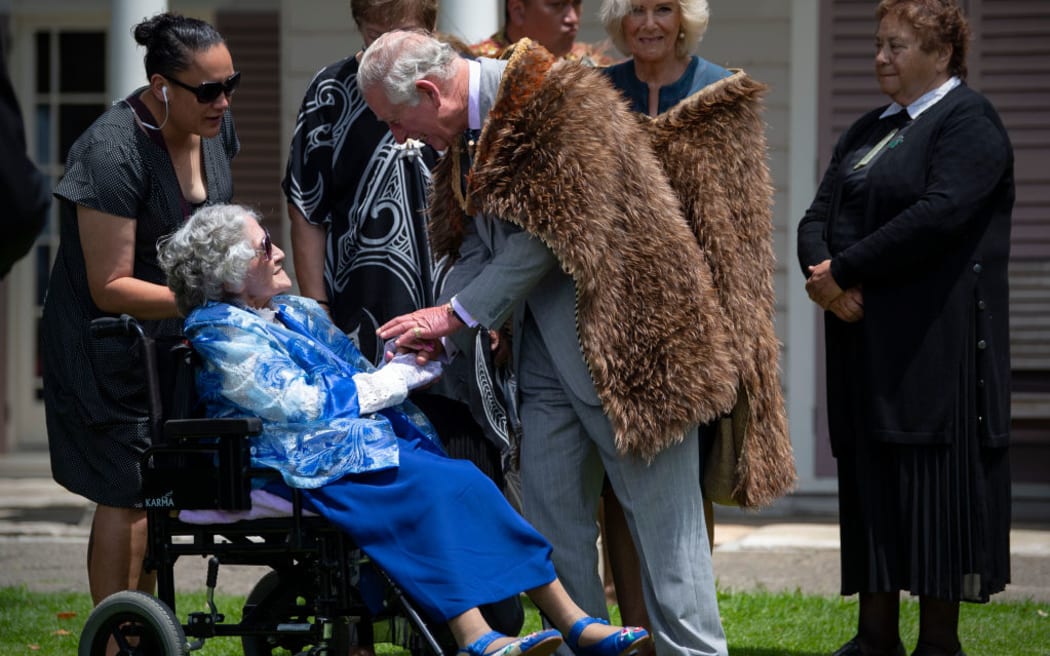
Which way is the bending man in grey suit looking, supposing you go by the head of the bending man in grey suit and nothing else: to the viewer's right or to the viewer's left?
to the viewer's left

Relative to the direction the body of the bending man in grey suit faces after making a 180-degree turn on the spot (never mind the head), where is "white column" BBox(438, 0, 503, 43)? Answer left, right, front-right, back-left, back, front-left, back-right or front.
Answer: left

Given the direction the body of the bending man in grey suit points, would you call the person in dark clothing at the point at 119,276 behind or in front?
in front

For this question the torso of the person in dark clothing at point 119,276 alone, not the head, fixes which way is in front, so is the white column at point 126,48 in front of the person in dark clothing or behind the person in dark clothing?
behind

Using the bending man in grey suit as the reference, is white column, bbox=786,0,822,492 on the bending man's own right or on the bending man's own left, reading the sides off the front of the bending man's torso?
on the bending man's own right

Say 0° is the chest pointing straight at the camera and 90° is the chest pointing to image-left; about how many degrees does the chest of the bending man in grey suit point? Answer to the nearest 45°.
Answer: approximately 90°

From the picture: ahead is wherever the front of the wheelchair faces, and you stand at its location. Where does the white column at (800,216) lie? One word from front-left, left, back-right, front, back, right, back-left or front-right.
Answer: front-left

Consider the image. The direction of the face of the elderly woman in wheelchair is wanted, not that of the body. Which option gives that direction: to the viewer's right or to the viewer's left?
to the viewer's right

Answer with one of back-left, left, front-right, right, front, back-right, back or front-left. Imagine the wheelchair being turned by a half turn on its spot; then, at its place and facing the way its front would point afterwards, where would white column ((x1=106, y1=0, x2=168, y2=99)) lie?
right

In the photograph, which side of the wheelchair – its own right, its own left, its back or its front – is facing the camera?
right

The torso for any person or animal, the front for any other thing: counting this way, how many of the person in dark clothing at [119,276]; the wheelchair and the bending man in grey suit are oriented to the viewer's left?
1

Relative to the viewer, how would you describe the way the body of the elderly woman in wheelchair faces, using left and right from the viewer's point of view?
facing to the right of the viewer

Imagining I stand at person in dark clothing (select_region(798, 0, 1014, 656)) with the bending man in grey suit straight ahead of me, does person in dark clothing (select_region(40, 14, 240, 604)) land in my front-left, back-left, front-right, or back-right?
front-right

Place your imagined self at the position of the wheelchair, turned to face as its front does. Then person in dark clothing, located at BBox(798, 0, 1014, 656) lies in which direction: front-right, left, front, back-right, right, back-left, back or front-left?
front

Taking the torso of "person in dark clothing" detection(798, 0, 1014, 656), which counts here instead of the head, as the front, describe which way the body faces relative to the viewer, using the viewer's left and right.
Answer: facing the viewer and to the left of the viewer

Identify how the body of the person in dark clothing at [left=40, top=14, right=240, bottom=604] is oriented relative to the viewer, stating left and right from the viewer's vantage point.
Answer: facing the viewer and to the right of the viewer
